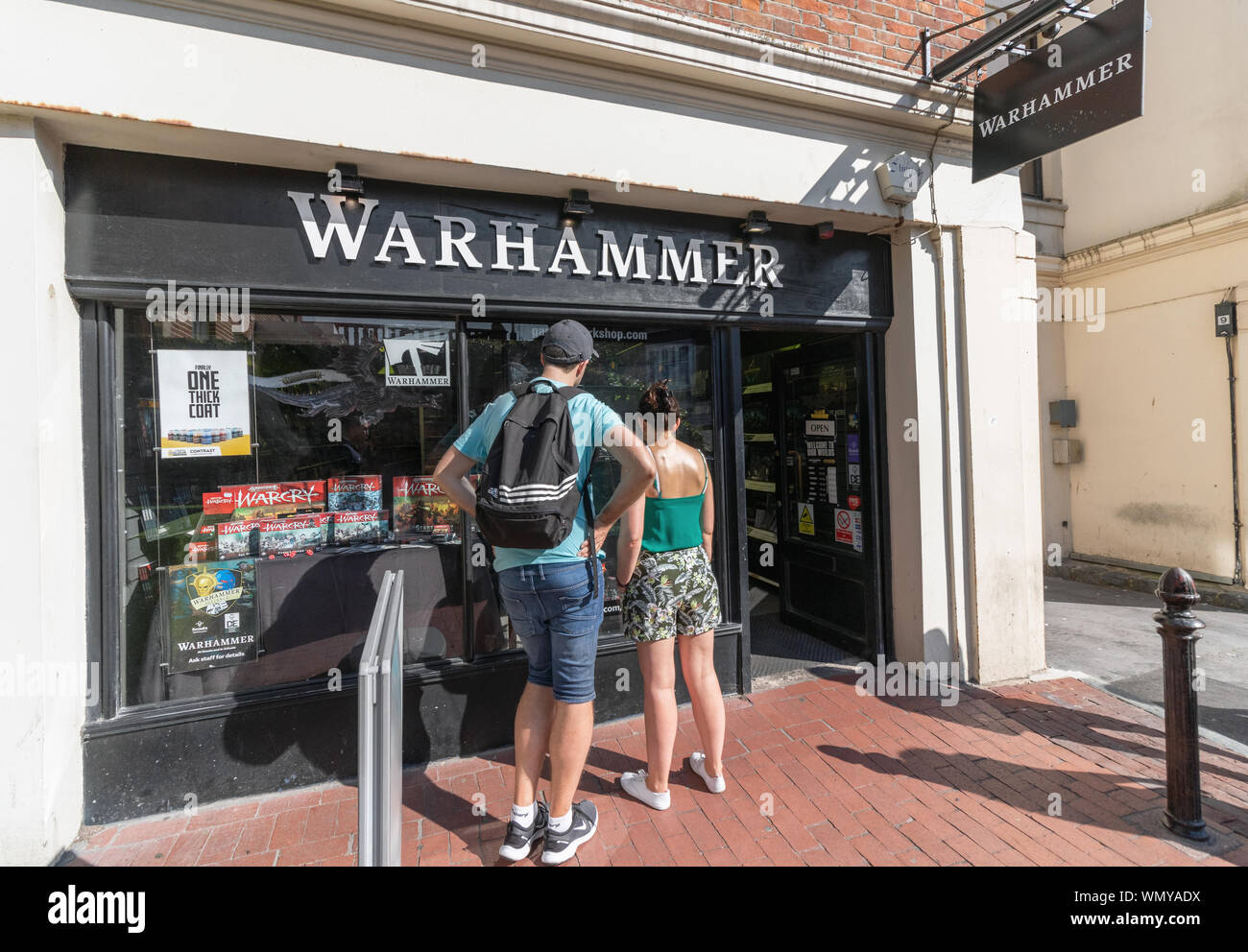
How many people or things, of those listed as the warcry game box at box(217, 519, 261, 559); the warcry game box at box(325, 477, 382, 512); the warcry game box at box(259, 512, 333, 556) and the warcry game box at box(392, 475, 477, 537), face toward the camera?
4

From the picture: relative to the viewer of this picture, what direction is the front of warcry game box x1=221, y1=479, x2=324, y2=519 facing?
facing the viewer

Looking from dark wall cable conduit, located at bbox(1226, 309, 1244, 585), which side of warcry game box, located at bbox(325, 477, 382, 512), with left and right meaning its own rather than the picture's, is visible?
left

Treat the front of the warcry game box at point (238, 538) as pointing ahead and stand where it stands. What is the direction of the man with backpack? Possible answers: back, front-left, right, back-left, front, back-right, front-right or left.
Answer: front-left

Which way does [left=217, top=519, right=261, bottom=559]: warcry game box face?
toward the camera

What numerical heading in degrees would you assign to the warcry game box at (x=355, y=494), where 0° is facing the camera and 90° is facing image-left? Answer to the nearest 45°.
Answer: approximately 0°

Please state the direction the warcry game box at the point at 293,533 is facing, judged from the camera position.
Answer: facing the viewer

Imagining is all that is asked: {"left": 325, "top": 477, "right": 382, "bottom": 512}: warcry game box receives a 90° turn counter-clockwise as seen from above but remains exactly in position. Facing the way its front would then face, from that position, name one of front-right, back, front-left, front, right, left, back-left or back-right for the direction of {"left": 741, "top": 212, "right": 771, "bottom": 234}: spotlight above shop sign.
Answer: front

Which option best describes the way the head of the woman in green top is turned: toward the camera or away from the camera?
away from the camera
